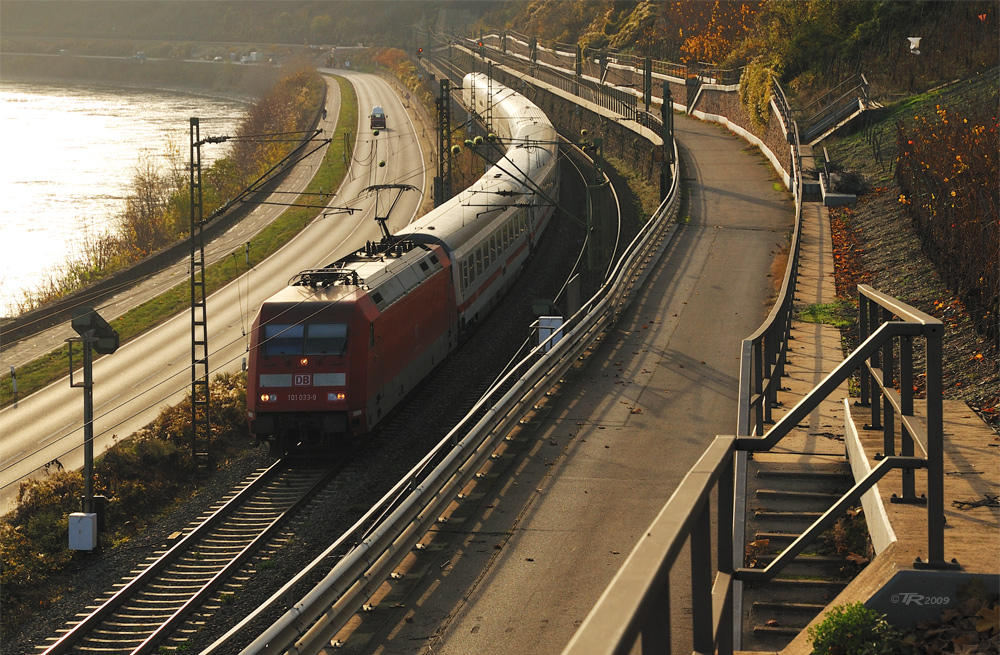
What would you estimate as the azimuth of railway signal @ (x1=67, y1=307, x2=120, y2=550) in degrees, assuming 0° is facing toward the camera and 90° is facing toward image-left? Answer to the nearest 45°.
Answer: approximately 225°

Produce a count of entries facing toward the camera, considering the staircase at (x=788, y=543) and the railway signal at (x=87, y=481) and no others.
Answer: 1

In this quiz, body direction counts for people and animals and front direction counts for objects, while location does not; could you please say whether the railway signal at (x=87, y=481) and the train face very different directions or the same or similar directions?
very different directions

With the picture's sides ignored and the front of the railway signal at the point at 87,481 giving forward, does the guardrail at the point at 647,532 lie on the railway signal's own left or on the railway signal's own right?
on the railway signal's own right

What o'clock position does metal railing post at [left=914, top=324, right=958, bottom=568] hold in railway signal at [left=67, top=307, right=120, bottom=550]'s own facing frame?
The metal railing post is roughly at 4 o'clock from the railway signal.

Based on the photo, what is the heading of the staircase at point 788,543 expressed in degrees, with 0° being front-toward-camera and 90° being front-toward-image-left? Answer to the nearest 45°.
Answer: approximately 0°

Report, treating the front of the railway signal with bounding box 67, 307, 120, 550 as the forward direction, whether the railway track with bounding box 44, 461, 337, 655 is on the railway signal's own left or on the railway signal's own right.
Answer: on the railway signal's own right

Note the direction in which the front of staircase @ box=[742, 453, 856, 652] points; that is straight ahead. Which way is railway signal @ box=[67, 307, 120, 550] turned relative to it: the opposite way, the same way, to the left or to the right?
the opposite way
